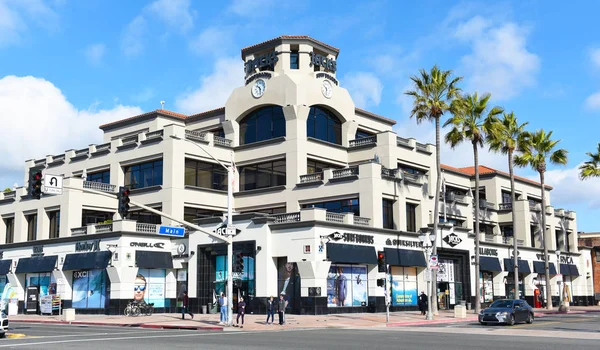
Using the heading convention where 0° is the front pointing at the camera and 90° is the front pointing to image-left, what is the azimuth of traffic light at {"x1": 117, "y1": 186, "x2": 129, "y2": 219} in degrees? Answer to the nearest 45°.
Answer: approximately 315°

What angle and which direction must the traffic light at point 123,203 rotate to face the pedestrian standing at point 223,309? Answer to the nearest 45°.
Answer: approximately 90° to its left
